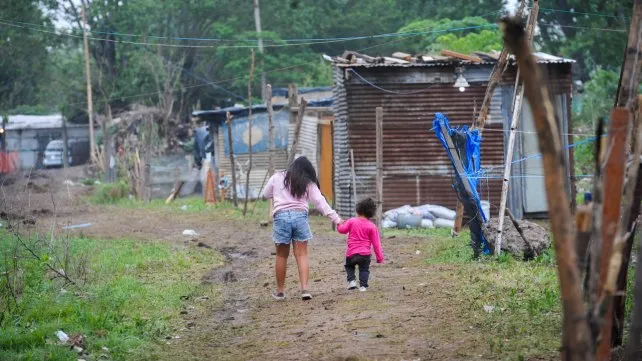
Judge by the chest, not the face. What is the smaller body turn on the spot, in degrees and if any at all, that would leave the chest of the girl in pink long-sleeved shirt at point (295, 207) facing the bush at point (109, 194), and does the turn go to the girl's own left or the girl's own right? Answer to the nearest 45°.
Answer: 0° — they already face it

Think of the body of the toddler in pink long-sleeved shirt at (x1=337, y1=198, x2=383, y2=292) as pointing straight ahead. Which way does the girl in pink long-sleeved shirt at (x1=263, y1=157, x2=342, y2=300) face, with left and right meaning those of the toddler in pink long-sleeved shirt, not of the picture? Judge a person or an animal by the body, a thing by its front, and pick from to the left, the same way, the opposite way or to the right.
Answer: the same way

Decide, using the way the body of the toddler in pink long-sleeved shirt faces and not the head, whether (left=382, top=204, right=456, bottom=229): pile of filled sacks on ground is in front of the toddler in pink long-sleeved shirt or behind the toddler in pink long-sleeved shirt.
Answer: in front

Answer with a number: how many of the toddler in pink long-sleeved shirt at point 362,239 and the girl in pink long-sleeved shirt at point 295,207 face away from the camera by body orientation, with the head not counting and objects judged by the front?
2

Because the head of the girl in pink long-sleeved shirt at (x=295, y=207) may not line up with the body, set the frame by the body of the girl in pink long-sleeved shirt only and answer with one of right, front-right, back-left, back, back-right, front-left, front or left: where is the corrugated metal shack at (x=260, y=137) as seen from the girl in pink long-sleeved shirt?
front

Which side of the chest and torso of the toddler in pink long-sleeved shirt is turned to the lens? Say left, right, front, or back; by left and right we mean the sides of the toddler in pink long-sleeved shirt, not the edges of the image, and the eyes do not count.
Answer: back

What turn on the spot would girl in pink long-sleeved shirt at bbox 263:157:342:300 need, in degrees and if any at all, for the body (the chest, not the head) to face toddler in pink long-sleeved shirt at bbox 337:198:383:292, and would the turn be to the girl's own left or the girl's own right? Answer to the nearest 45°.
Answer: approximately 90° to the girl's own right

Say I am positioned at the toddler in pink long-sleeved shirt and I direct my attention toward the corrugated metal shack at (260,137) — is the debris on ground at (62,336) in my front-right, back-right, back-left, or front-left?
back-left

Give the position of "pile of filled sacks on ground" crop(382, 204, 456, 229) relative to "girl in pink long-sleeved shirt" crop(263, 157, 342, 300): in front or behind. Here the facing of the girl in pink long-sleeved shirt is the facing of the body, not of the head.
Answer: in front

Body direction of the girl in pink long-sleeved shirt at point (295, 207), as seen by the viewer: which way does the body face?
away from the camera

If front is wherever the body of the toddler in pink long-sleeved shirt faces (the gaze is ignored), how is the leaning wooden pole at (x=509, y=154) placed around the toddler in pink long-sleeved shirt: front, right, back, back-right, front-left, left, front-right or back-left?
front-right

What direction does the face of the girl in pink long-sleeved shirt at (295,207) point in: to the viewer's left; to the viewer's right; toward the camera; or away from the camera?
away from the camera

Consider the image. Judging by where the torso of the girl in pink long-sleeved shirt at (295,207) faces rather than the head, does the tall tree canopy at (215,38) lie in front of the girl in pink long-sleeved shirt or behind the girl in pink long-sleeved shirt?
in front

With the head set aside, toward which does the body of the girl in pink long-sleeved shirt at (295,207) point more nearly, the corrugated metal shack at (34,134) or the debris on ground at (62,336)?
the corrugated metal shack
